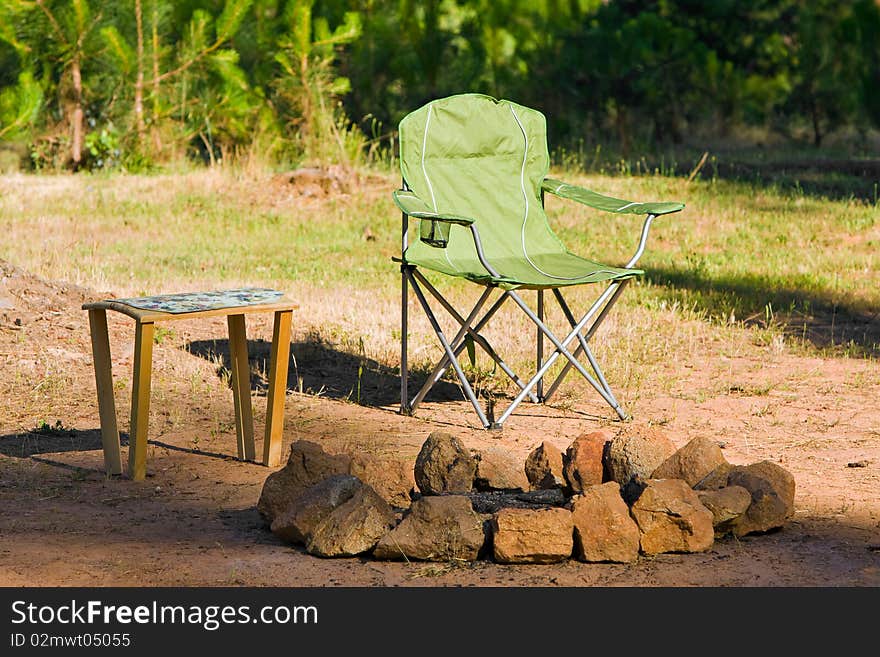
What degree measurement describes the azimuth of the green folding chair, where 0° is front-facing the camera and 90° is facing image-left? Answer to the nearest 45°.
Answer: approximately 315°

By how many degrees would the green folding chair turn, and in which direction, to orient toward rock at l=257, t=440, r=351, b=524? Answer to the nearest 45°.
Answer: approximately 45° to its right

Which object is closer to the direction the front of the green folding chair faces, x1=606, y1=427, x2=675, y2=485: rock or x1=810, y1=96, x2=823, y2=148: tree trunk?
the rock

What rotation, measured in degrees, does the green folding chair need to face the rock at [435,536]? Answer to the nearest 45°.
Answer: approximately 45° to its right

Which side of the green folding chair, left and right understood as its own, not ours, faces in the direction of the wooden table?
right
